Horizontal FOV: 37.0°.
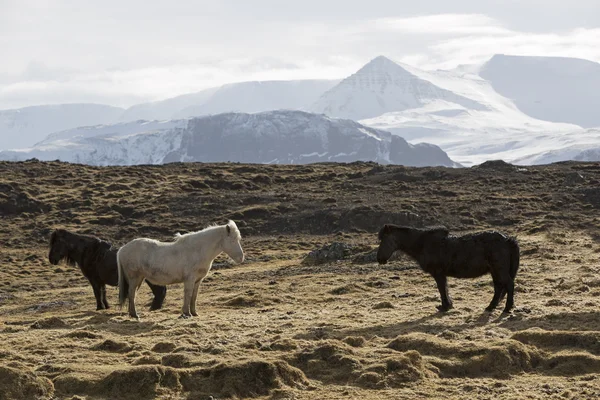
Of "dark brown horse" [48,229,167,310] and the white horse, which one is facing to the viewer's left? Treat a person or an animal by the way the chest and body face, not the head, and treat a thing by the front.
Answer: the dark brown horse

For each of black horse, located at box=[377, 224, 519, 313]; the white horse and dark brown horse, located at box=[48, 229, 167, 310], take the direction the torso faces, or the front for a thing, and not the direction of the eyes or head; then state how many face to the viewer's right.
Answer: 1

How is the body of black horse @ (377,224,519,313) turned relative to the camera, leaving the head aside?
to the viewer's left

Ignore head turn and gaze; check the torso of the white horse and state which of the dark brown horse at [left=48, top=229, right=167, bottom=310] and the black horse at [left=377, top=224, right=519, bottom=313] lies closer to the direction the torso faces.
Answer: the black horse

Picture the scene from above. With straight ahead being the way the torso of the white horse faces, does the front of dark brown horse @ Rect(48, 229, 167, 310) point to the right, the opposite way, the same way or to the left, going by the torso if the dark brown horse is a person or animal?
the opposite way

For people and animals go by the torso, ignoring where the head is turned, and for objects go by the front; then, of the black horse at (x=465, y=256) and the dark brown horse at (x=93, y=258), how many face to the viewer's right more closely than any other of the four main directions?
0

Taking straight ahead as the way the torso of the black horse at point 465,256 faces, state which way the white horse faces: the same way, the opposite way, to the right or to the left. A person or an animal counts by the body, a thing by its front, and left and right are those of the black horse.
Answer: the opposite way

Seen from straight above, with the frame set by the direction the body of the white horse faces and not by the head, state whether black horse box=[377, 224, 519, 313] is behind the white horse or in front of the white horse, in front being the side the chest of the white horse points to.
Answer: in front

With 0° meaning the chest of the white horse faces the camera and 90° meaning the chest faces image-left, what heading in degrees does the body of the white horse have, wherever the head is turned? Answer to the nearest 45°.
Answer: approximately 270°

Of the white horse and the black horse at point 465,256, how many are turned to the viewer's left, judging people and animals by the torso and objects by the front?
1

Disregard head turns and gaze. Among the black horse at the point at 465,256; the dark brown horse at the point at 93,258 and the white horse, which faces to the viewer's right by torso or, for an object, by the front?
the white horse

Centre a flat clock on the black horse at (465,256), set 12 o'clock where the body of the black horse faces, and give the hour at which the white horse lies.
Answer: The white horse is roughly at 12 o'clock from the black horse.

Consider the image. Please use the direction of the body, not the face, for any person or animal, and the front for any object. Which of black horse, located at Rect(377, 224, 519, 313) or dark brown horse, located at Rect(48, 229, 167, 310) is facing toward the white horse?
the black horse

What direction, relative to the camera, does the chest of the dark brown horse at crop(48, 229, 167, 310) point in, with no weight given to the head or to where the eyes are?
to the viewer's left
